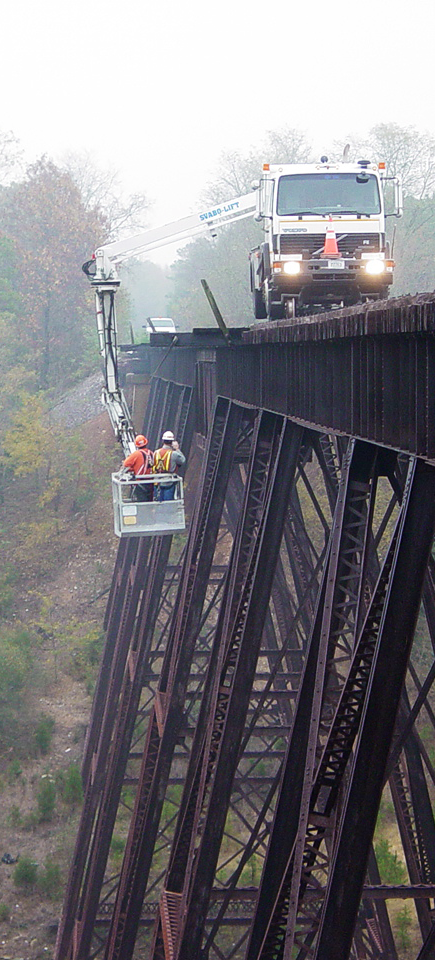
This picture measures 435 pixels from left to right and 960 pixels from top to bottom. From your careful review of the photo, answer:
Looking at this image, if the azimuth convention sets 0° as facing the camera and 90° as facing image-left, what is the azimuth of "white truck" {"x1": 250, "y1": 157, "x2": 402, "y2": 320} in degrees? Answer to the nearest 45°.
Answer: approximately 0°
